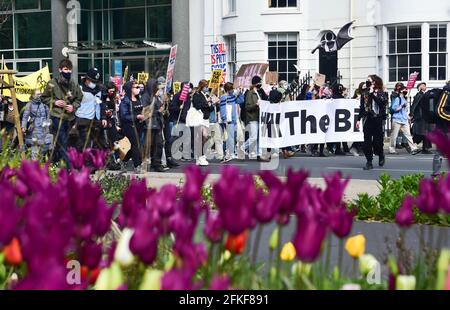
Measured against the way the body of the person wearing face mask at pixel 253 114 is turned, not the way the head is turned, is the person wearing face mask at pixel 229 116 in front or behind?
behind

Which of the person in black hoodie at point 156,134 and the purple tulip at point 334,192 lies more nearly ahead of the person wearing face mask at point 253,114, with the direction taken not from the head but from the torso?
the purple tulip
